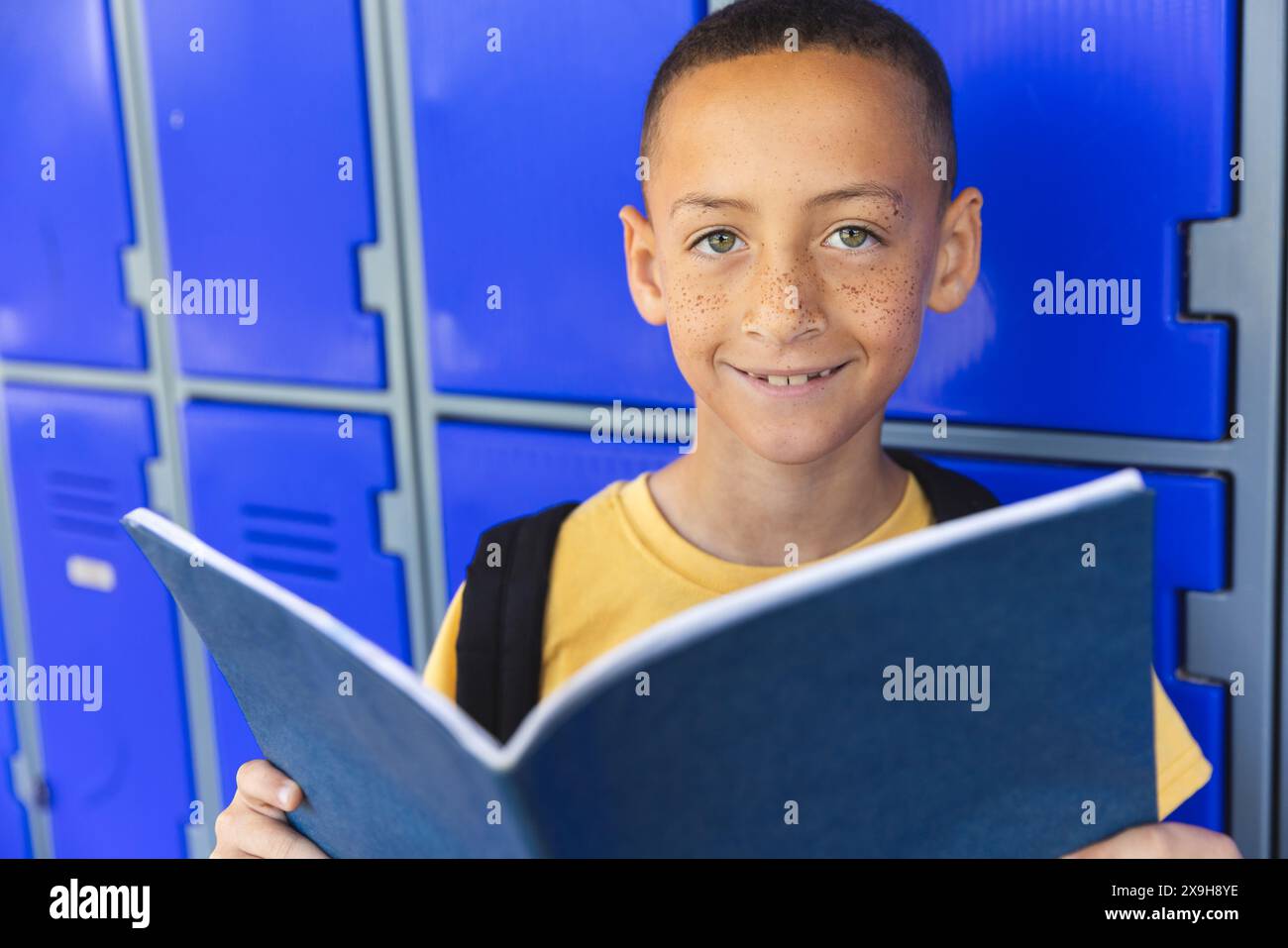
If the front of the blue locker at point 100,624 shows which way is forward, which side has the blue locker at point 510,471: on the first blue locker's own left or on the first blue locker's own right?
on the first blue locker's own left

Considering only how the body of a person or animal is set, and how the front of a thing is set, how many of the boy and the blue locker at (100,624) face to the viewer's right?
0

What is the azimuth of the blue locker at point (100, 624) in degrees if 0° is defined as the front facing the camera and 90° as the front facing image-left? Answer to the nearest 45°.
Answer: approximately 45°
